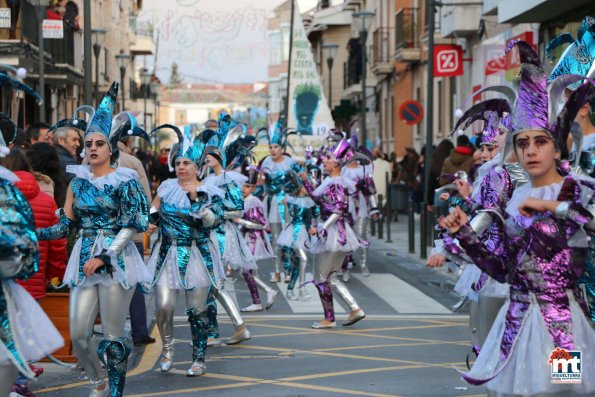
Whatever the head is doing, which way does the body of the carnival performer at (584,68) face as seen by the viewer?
to the viewer's left

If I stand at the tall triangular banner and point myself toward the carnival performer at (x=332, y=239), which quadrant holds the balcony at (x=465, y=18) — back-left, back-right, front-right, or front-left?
front-left

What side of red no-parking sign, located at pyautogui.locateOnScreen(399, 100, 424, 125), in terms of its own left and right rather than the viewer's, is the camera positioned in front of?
front

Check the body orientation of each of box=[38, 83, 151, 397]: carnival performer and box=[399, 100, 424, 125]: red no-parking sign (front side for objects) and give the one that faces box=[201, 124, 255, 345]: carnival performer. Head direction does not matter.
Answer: the red no-parking sign

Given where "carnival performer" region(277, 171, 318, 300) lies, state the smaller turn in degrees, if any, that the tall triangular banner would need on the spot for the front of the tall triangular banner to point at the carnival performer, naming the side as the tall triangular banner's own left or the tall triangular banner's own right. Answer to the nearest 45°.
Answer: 0° — it already faces them

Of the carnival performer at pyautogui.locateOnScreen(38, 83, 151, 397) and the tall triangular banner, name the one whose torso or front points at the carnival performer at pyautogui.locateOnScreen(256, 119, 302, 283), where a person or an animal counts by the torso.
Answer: the tall triangular banner

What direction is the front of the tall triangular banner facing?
toward the camera

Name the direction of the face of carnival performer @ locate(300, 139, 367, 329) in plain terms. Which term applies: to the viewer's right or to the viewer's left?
to the viewer's left

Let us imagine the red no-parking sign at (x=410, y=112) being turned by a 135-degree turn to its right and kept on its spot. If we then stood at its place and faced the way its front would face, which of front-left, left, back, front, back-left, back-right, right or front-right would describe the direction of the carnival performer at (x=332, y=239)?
back-left
